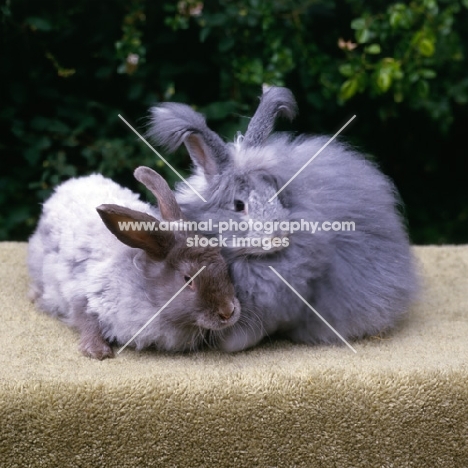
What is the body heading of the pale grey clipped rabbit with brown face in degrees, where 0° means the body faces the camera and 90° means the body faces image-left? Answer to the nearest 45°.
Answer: approximately 315°
